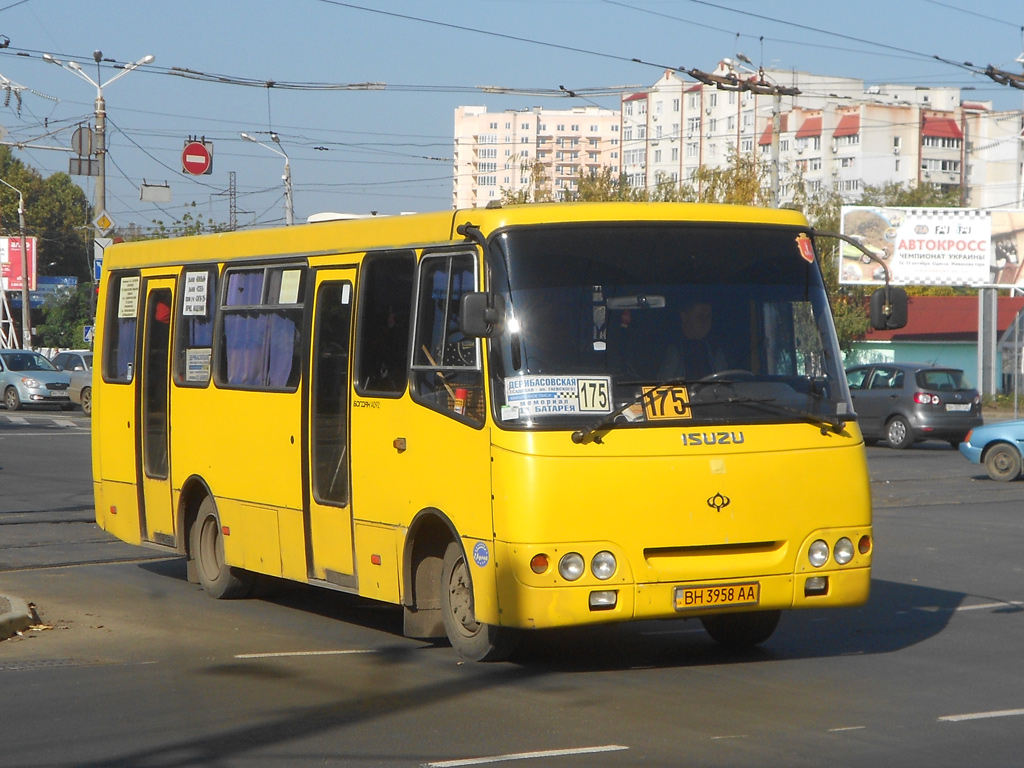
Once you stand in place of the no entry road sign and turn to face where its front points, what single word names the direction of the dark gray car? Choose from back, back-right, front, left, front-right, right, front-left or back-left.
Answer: front-left

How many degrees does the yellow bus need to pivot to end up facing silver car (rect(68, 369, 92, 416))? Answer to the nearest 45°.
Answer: approximately 135° to its left

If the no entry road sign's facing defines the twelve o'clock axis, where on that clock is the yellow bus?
The yellow bus is roughly at 12 o'clock from the no entry road sign.

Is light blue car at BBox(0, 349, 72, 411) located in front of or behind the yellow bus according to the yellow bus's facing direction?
behind

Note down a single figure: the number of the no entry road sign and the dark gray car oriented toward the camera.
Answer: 1

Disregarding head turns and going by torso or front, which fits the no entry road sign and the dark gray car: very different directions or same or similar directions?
very different directions

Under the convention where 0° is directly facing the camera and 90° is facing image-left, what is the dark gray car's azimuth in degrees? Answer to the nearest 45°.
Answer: approximately 135°

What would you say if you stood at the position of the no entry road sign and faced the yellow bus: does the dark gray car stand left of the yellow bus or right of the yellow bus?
left

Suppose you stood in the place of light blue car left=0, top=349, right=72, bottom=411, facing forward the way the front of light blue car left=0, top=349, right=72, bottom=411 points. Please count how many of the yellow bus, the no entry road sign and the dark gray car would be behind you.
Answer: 0

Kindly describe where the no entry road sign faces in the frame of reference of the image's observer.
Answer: facing the viewer

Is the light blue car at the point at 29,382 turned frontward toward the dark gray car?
yes

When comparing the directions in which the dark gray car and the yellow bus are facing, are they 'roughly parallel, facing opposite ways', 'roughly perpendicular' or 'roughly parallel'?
roughly parallel, facing opposite ways

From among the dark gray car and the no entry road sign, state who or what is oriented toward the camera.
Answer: the no entry road sign
